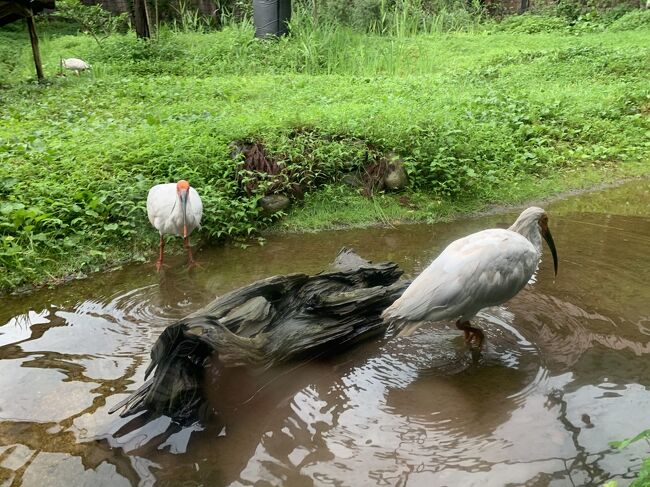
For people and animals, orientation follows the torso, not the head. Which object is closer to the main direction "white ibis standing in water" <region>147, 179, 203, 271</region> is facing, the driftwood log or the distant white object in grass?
the driftwood log

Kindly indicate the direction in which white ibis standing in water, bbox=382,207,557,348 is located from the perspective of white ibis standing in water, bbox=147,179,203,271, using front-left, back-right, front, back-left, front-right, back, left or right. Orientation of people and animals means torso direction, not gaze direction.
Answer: front-left

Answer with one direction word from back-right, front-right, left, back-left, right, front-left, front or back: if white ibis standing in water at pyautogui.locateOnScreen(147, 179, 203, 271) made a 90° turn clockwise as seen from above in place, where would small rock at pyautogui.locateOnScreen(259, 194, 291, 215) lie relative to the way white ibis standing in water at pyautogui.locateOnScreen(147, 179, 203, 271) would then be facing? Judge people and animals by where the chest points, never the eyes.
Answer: back-right

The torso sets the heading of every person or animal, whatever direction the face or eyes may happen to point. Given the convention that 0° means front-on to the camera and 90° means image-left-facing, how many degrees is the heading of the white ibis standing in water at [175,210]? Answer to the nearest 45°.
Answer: approximately 0°

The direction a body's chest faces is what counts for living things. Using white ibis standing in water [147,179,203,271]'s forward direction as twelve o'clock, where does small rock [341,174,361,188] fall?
The small rock is roughly at 8 o'clock from the white ibis standing in water.

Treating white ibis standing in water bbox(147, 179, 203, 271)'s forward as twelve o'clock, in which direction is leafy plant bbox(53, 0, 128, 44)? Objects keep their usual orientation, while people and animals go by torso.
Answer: The leafy plant is roughly at 6 o'clock from the white ibis standing in water.

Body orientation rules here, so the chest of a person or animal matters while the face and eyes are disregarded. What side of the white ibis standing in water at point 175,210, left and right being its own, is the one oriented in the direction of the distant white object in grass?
back

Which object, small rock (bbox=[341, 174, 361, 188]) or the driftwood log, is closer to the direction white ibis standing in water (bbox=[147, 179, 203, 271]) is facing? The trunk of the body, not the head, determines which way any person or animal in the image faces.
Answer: the driftwood log

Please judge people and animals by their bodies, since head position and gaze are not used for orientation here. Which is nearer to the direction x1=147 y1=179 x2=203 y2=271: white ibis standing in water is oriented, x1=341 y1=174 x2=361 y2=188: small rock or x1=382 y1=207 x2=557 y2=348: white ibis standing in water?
the white ibis standing in water
